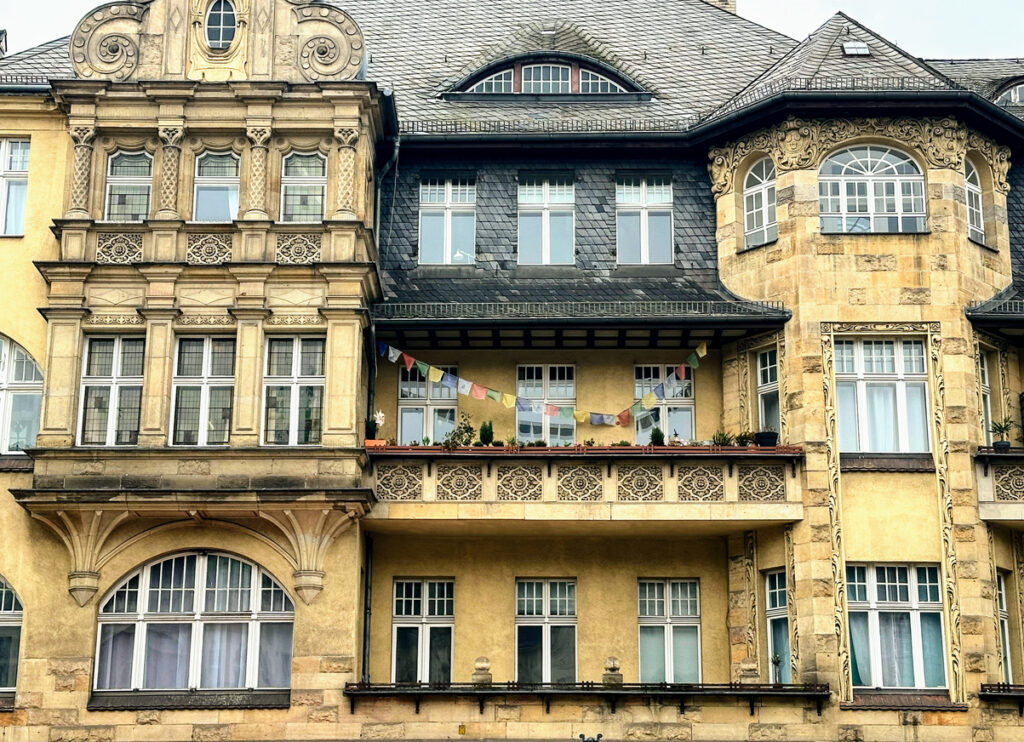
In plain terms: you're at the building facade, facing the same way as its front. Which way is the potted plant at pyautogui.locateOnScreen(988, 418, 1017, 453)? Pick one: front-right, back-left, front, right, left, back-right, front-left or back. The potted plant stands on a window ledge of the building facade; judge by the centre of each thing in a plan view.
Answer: left

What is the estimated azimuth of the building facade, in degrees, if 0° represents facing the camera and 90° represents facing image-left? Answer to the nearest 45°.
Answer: approximately 0°
